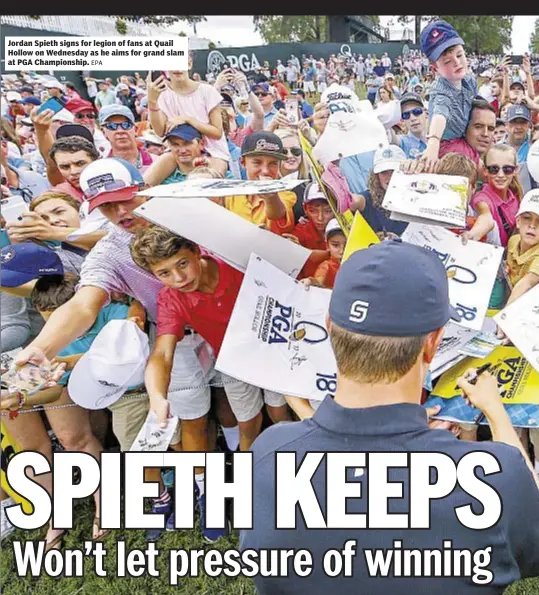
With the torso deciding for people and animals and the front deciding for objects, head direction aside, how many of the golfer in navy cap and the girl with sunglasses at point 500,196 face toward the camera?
1

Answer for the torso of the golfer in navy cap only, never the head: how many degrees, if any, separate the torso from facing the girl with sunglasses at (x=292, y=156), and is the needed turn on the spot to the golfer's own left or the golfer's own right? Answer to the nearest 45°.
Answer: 0° — they already face them

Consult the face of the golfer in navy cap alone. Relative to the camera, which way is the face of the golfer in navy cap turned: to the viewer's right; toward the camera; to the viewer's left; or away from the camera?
away from the camera

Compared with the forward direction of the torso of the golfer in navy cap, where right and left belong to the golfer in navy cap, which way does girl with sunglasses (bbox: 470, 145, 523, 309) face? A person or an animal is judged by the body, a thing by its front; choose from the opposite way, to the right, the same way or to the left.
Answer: the opposite way

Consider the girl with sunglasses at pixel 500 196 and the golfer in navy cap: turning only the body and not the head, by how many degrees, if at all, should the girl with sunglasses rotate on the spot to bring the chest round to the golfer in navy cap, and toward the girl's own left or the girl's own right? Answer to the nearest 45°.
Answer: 0° — they already face them

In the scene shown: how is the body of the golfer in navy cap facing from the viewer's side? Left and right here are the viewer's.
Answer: facing away from the viewer

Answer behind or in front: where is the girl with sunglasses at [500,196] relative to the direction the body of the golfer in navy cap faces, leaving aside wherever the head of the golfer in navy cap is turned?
in front

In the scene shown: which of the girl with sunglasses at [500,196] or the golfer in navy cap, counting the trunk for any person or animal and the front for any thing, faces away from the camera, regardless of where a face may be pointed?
the golfer in navy cap
